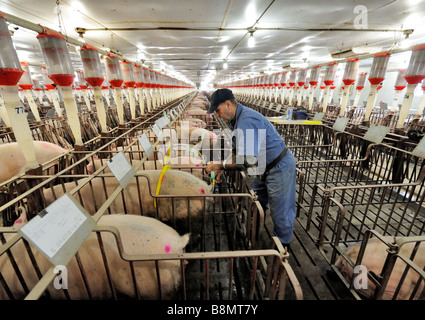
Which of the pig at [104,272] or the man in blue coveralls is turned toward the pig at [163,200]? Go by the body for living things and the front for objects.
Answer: the man in blue coveralls

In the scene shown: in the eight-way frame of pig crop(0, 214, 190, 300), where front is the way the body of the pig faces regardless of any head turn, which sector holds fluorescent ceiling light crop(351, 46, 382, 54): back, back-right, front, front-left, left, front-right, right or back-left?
back

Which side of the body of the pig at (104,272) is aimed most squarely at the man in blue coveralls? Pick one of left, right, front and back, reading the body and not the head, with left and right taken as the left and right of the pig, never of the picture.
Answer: back

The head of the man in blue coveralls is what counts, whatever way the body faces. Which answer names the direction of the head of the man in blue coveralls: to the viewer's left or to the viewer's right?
to the viewer's left

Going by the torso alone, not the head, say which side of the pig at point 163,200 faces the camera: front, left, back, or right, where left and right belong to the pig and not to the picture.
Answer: left

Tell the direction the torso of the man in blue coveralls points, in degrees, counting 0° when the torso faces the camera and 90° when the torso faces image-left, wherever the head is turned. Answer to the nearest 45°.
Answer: approximately 90°

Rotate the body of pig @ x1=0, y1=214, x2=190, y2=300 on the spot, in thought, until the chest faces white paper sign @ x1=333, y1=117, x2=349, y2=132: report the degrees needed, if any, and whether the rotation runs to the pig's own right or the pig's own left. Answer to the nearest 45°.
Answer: approximately 180°

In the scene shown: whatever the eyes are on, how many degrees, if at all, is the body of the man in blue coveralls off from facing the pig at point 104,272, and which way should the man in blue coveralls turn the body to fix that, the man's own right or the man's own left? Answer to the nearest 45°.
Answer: approximately 45° to the man's own left

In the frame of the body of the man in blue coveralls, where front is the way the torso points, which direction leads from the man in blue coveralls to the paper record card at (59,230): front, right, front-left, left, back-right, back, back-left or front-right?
front-left

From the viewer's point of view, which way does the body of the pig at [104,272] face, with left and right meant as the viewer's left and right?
facing to the left of the viewer

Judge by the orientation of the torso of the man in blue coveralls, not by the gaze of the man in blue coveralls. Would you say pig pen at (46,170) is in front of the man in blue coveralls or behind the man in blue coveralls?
in front
